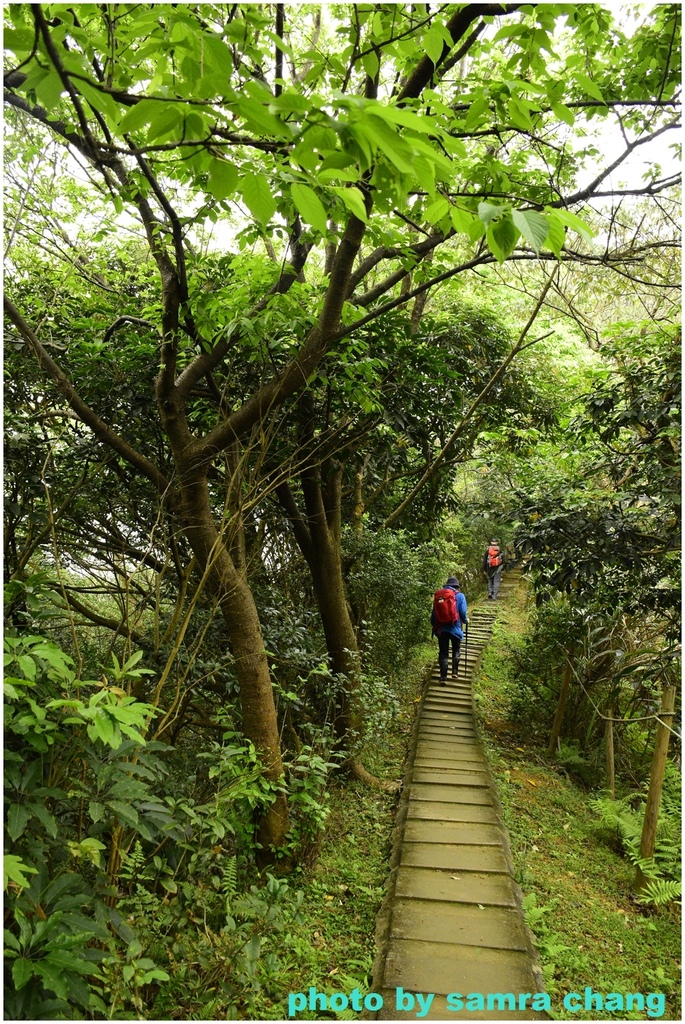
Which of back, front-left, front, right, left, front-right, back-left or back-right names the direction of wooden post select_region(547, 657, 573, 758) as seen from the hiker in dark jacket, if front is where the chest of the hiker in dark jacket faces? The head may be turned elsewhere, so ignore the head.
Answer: back

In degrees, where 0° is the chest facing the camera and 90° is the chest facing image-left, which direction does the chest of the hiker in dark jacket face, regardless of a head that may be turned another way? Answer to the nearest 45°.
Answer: approximately 180°

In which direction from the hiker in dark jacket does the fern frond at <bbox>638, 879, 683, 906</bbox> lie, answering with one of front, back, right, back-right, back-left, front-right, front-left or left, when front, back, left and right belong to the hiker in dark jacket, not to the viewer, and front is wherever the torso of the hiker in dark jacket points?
back

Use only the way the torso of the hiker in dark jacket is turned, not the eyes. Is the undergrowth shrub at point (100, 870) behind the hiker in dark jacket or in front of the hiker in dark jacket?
behind

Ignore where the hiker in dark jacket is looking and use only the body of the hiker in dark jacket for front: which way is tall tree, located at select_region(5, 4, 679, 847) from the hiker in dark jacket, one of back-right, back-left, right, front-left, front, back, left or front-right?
back

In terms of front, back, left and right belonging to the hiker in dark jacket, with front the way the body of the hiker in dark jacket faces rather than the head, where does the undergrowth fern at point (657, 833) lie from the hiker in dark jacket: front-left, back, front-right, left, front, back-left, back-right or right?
back

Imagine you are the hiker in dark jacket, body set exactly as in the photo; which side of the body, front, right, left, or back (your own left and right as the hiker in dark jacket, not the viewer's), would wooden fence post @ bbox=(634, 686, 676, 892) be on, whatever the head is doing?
back
